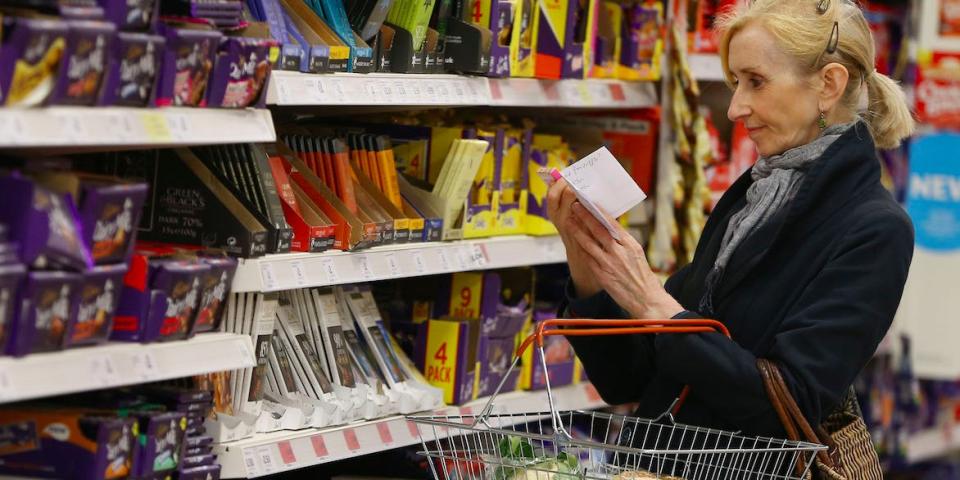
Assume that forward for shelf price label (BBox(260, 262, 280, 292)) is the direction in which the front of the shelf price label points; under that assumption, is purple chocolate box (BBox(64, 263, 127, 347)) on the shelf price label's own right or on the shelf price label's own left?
on the shelf price label's own right

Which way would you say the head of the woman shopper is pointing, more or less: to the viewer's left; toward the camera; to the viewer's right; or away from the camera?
to the viewer's left

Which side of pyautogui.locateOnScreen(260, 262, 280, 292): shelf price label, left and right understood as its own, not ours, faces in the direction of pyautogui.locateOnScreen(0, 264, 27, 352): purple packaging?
right

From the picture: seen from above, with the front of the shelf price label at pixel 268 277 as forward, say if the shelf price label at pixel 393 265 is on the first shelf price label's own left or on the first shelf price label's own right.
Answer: on the first shelf price label's own left

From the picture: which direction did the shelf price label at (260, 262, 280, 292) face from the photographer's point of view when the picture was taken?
facing the viewer and to the right of the viewer
